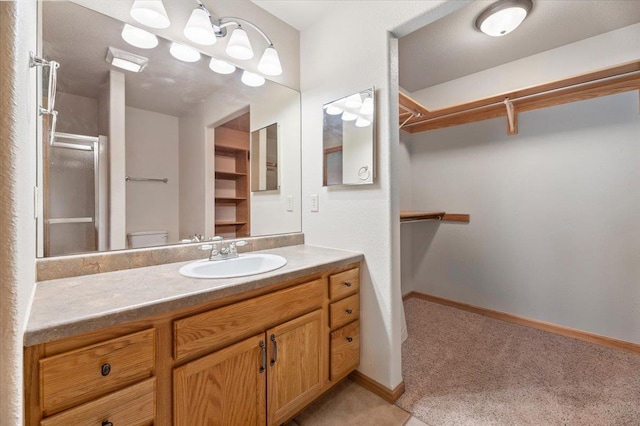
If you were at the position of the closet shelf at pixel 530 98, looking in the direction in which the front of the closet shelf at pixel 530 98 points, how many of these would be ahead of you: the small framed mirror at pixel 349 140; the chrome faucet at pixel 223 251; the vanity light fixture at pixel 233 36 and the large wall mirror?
4

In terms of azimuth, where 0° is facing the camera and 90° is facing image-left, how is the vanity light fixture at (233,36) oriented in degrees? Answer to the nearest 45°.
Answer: approximately 315°

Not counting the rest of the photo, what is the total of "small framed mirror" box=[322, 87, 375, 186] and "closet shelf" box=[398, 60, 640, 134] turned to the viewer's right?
0

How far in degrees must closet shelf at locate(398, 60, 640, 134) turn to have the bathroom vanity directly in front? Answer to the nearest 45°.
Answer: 0° — it already faces it

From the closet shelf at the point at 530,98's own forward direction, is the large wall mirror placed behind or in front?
in front

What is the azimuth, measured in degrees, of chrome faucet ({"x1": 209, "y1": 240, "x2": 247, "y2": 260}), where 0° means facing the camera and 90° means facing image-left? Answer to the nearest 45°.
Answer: approximately 315°

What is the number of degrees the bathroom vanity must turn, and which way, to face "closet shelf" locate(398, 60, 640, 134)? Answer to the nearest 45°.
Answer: approximately 45° to its left
